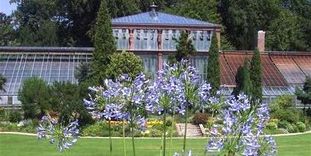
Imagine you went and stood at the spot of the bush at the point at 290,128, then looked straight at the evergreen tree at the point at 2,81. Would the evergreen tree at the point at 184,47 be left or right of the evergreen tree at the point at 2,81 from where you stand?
right

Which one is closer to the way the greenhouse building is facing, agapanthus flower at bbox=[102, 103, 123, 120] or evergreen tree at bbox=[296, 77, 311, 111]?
the agapanthus flower

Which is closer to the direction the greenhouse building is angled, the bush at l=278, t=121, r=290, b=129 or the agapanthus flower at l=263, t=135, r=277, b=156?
the agapanthus flower

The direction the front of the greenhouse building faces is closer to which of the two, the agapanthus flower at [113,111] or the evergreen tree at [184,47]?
the agapanthus flower

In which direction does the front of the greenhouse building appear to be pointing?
toward the camera

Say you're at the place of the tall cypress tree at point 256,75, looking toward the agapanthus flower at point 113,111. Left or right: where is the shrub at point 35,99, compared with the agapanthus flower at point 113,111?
right

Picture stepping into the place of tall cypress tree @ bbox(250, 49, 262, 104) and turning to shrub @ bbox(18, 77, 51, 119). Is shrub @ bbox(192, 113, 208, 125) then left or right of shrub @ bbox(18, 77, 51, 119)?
left

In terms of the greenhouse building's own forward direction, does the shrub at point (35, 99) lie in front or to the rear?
in front

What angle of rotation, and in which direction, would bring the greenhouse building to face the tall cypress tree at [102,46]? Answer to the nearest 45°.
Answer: approximately 45° to its right

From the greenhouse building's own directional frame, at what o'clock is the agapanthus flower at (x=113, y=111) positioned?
The agapanthus flower is roughly at 12 o'clock from the greenhouse building.
